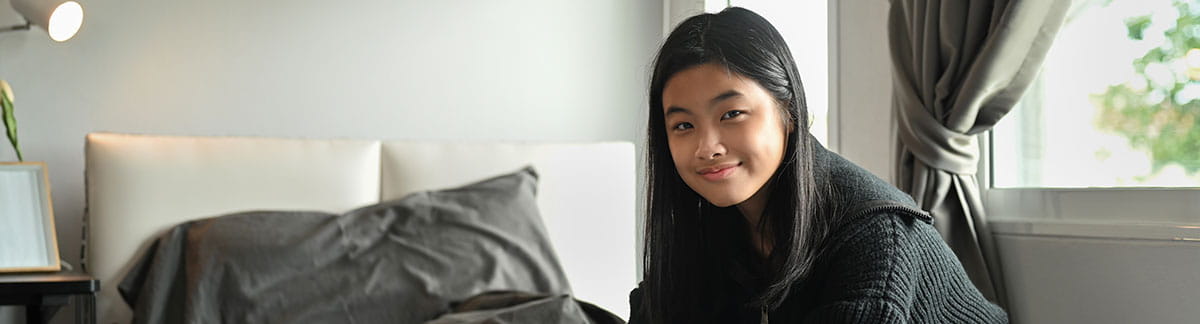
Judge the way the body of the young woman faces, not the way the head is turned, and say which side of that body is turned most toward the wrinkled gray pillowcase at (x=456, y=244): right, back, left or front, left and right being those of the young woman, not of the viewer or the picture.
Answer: right

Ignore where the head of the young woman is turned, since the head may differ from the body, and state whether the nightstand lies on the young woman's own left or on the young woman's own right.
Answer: on the young woman's own right

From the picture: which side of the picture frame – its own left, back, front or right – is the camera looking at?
front

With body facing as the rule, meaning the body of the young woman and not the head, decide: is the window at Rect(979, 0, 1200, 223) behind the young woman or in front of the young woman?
behind

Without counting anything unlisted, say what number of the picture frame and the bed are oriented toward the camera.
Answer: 2

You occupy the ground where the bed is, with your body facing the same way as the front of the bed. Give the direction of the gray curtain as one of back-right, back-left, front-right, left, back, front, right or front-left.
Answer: front-left

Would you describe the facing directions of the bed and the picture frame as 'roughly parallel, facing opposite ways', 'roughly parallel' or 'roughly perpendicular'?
roughly parallel

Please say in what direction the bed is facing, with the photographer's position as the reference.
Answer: facing the viewer

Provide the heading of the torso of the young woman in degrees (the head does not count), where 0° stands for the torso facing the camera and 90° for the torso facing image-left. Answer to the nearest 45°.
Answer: approximately 45°

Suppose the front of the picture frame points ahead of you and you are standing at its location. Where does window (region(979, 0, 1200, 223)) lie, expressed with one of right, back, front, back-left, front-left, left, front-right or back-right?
front-left

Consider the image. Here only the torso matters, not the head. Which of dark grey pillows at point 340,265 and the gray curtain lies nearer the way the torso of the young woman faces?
the dark grey pillows
